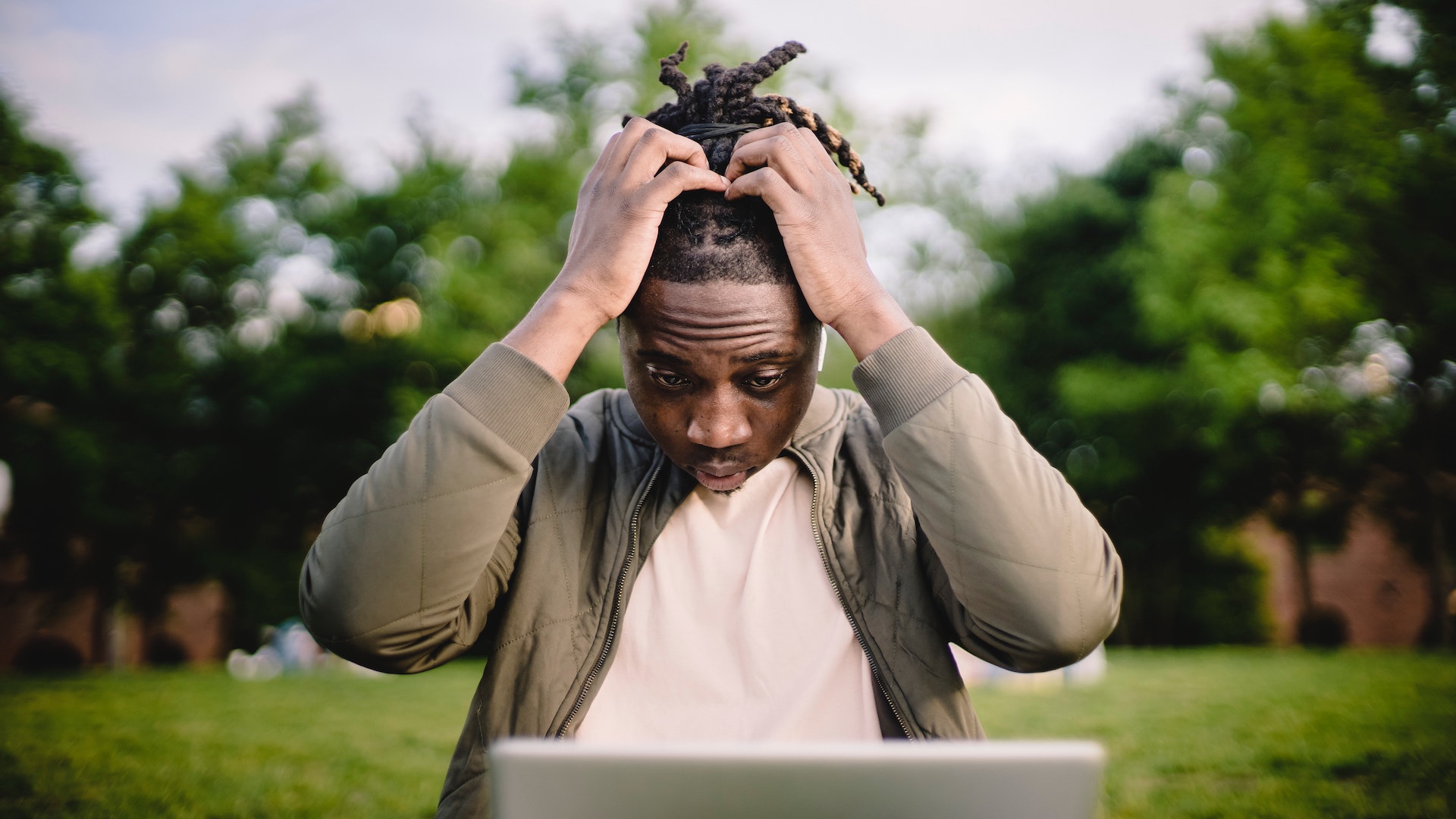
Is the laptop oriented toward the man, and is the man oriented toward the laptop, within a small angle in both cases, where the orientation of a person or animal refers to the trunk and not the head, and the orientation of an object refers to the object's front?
yes

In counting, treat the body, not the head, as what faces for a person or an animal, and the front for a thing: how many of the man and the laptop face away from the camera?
1

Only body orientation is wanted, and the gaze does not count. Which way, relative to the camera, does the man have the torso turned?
toward the camera

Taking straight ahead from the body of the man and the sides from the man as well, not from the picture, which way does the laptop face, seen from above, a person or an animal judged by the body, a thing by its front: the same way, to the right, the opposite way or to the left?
the opposite way

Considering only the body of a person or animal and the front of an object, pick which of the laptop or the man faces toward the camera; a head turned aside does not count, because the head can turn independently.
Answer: the man

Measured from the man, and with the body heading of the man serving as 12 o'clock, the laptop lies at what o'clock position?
The laptop is roughly at 12 o'clock from the man.

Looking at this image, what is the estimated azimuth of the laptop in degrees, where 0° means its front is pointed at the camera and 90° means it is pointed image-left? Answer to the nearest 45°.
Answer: approximately 180°

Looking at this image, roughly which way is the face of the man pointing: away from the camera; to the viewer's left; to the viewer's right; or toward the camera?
toward the camera

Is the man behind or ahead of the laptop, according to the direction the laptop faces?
ahead
